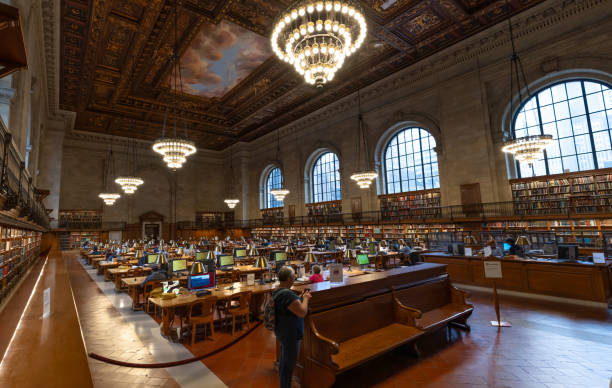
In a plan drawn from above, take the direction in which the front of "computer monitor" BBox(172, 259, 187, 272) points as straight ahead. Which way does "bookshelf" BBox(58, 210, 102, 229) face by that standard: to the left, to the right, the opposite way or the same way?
the same way

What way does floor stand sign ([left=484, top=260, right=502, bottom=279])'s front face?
toward the camera

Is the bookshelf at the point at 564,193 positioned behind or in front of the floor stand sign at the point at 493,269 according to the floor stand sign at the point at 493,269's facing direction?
behind

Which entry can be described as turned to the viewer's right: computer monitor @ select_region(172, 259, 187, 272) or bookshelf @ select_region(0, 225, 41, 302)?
the bookshelf

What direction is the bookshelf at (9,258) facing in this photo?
to the viewer's right

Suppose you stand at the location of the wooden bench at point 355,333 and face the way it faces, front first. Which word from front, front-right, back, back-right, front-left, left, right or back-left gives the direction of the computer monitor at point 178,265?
back

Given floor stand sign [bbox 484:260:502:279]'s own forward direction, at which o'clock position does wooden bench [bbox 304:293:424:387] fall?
The wooden bench is roughly at 1 o'clock from the floor stand sign.

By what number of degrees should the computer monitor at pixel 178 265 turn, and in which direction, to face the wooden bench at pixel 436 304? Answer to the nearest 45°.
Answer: approximately 45° to its left

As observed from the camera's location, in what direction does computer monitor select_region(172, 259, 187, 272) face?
facing the viewer

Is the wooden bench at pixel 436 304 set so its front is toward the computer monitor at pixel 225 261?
no

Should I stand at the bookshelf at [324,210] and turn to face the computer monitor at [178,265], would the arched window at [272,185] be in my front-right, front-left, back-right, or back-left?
back-right

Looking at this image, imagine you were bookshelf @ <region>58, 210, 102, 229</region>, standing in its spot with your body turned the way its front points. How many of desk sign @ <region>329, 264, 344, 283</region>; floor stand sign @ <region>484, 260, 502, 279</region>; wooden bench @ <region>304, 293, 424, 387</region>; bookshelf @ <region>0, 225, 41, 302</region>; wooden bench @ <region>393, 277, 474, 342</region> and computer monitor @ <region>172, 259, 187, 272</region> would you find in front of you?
6

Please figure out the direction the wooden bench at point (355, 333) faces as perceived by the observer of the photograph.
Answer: facing the viewer and to the right of the viewer

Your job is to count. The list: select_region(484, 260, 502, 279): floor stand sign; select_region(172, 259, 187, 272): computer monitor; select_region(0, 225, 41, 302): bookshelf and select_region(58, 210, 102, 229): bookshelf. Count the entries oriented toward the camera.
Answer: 3

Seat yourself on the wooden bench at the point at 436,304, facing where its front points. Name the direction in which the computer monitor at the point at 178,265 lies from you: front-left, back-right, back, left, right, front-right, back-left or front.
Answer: back-right

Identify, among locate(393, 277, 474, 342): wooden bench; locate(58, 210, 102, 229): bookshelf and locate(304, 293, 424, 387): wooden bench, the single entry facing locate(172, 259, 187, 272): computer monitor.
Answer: the bookshelf

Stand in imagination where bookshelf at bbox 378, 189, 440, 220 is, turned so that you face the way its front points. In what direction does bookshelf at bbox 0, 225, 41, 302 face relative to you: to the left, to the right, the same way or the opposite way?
the opposite way
